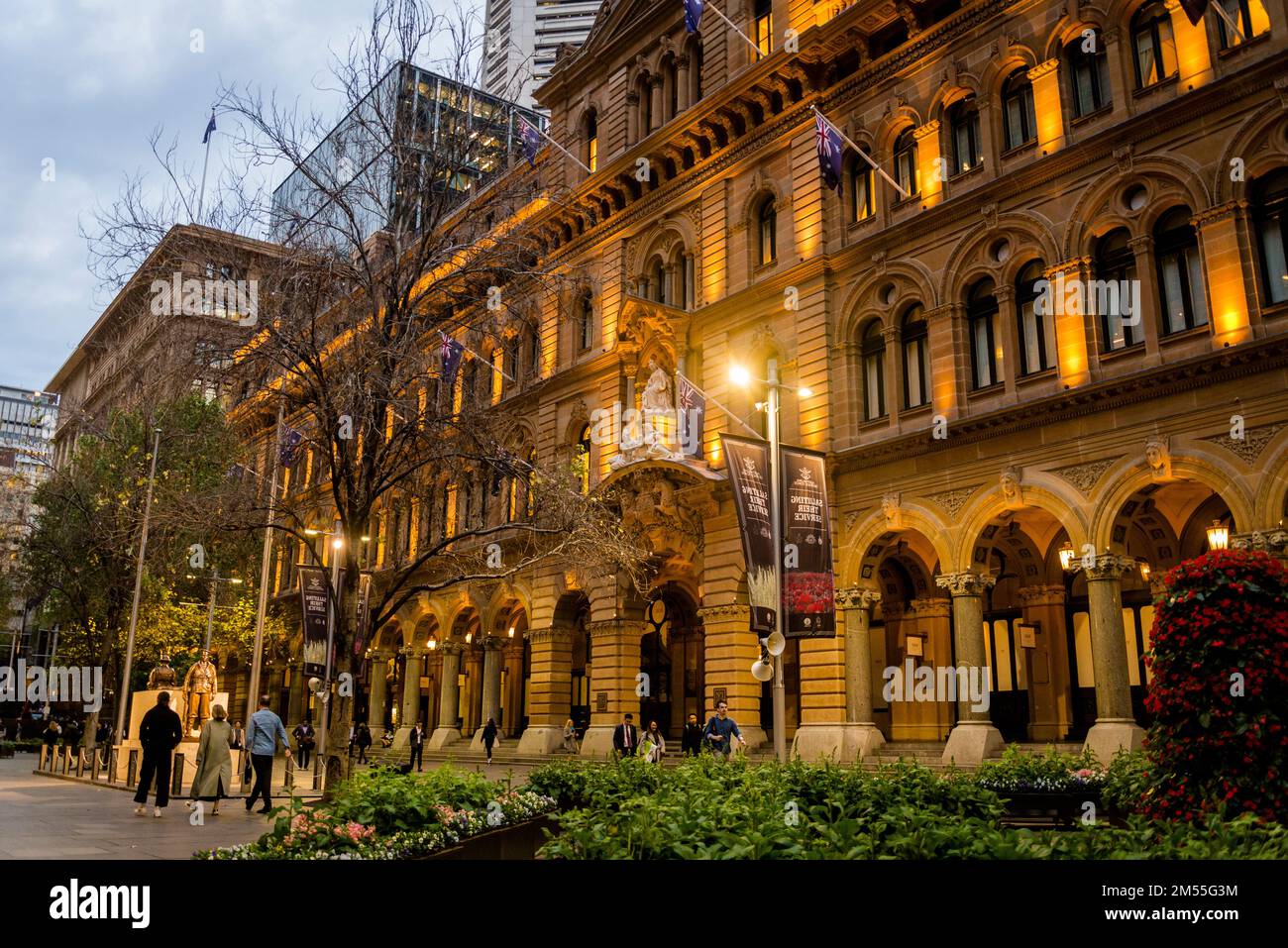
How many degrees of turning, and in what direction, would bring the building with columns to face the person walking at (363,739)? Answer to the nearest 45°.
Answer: approximately 90° to its right

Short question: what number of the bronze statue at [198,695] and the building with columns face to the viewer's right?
0

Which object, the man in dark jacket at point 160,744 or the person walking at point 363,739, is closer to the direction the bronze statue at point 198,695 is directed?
the man in dark jacket

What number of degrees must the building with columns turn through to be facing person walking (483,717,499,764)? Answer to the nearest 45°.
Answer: approximately 90° to its right

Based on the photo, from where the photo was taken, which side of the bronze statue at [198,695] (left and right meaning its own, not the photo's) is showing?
front

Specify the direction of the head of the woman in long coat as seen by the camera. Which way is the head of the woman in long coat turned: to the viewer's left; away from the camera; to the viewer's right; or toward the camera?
away from the camera

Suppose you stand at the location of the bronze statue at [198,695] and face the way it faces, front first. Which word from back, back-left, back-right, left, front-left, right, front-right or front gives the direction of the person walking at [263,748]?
front

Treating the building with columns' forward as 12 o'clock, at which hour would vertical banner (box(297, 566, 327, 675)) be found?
The vertical banner is roughly at 1 o'clock from the building with columns.

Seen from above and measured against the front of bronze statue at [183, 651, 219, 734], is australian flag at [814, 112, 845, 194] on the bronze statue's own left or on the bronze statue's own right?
on the bronze statue's own left

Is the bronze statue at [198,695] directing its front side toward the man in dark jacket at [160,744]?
yes

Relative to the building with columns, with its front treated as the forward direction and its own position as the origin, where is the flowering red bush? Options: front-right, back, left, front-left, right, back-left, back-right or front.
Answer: front-left

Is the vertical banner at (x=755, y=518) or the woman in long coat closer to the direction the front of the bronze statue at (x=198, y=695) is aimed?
the woman in long coat

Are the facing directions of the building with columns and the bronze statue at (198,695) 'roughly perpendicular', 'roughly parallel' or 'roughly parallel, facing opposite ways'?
roughly perpendicular

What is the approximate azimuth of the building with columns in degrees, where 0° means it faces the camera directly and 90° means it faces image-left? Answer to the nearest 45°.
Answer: approximately 45°

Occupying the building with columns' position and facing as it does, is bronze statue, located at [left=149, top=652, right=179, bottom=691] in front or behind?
in front

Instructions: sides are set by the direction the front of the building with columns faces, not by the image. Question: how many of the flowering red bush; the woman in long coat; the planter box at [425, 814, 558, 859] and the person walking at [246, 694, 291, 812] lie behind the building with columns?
0
